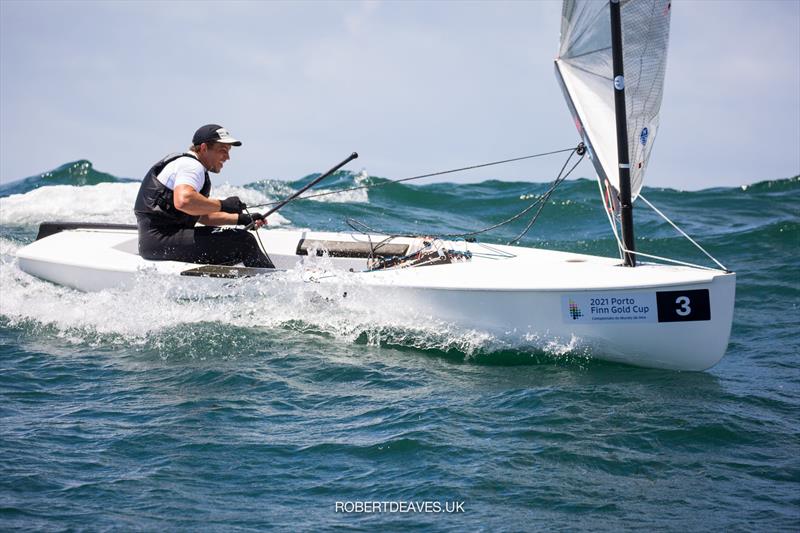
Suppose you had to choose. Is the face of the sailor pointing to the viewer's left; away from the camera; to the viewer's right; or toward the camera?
to the viewer's right

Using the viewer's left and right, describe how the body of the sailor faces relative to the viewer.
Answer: facing to the right of the viewer
